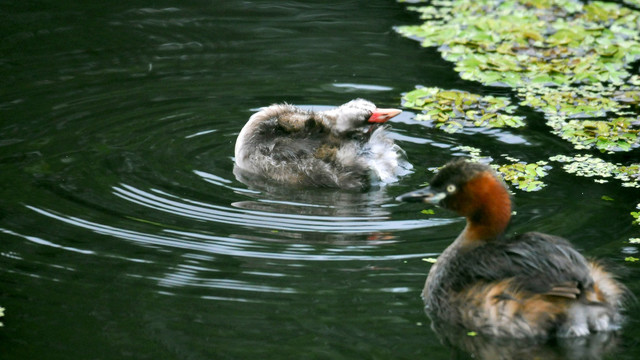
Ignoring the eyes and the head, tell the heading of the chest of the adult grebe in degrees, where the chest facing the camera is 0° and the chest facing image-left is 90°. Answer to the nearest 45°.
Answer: approximately 90°
